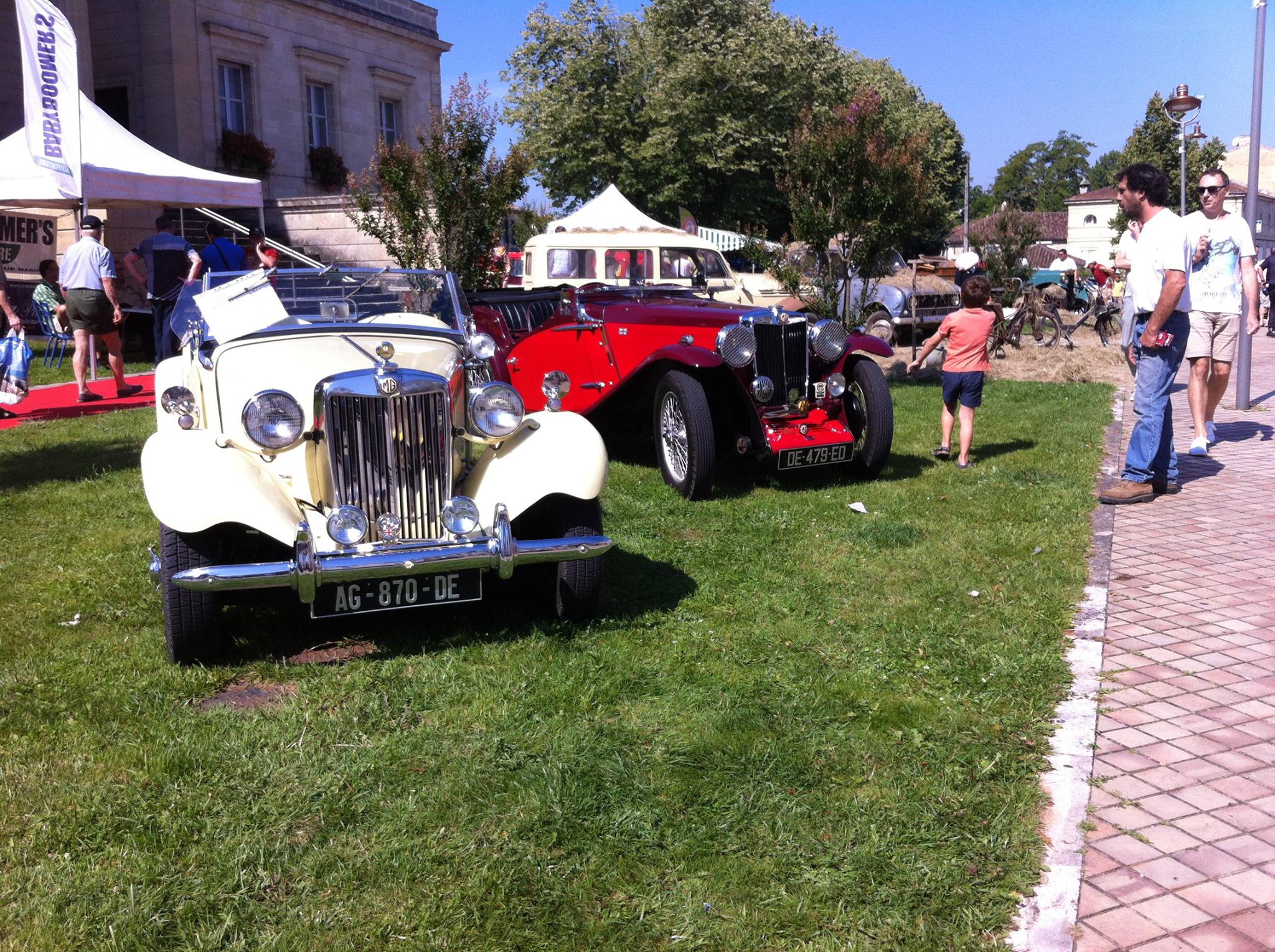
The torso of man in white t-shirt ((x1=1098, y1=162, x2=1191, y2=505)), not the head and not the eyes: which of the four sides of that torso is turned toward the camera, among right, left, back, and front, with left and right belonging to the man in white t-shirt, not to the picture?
left

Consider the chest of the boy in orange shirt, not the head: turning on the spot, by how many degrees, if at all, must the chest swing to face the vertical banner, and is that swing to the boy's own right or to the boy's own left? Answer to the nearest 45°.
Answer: approximately 90° to the boy's own left

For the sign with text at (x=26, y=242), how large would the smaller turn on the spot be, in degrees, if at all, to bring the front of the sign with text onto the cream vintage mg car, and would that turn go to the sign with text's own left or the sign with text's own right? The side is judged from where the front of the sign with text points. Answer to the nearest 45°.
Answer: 0° — it already faces it

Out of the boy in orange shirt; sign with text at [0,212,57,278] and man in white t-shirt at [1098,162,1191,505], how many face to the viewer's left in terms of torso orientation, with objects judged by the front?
1

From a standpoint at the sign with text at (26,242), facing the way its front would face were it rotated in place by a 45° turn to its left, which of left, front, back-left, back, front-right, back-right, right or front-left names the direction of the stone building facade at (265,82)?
left

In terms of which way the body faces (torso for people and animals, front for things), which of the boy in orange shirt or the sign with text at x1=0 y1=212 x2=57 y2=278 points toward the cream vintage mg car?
the sign with text

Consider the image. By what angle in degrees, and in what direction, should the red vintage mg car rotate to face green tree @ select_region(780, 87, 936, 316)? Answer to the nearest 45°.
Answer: approximately 135° to its left

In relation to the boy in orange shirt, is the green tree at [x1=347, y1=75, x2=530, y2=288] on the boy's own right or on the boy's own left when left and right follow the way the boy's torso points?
on the boy's own left

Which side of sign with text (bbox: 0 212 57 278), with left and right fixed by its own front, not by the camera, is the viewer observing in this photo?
front

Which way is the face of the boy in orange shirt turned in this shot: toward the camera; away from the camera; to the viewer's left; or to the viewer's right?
away from the camera

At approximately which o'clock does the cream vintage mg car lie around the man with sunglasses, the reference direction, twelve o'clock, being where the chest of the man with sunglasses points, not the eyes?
The cream vintage mg car is roughly at 1 o'clock from the man with sunglasses.

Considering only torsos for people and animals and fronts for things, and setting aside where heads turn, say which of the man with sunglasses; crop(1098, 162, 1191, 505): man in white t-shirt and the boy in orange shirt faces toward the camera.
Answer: the man with sunglasses

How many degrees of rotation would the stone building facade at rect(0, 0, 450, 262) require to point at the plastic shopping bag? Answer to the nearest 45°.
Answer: approximately 45° to its right
